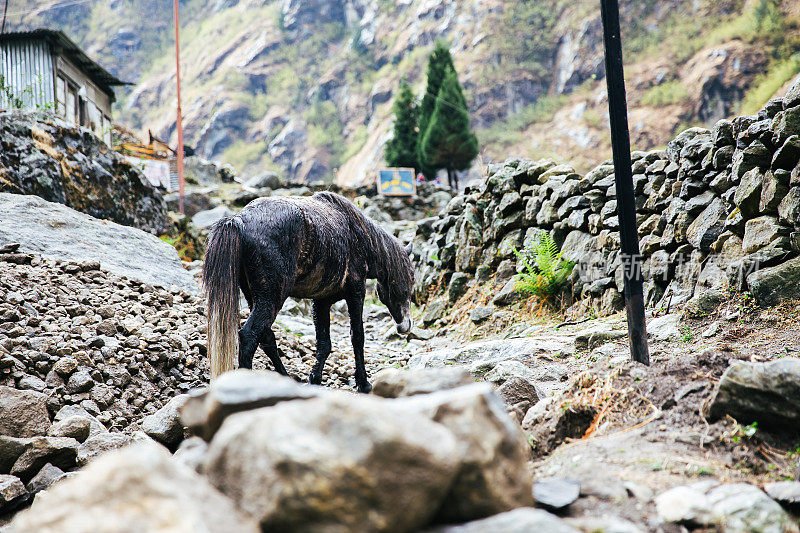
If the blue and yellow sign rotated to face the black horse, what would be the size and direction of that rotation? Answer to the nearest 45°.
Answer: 0° — it already faces it

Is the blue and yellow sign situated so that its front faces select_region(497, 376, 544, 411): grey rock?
yes

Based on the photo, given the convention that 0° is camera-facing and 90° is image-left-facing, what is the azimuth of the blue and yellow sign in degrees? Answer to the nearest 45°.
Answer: approximately 0°

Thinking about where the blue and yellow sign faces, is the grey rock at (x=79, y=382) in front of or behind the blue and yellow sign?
in front

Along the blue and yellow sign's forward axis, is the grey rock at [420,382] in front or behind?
in front

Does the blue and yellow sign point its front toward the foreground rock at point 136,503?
yes

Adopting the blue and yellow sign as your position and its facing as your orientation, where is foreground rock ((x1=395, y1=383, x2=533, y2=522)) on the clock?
The foreground rock is roughly at 12 o'clock from the blue and yellow sign.

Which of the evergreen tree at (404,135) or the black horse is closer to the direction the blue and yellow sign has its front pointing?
the black horse

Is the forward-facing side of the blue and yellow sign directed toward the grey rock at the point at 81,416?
yes

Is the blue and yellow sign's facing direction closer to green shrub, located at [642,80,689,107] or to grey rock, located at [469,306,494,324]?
the grey rock

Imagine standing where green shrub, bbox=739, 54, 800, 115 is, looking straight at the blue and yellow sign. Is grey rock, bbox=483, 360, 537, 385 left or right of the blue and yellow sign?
left

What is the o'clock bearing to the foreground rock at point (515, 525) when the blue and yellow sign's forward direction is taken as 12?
The foreground rock is roughly at 12 o'clock from the blue and yellow sign.

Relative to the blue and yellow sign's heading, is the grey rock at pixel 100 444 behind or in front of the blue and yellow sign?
in front

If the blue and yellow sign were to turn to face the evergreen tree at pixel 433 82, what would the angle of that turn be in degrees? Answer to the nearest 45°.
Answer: approximately 180°
